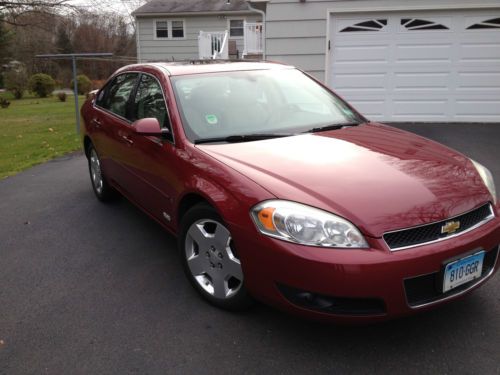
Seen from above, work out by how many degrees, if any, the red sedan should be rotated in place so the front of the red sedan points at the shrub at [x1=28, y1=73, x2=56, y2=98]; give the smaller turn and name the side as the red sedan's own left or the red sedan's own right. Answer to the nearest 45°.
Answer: approximately 180°

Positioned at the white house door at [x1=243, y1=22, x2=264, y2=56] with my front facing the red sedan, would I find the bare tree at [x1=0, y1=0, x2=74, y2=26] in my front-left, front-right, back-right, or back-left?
back-right

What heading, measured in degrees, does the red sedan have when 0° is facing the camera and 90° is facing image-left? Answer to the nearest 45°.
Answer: approximately 315°

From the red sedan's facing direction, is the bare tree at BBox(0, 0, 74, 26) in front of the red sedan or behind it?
behind

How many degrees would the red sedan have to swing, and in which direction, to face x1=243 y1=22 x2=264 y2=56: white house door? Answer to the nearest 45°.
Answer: approximately 135° to its left

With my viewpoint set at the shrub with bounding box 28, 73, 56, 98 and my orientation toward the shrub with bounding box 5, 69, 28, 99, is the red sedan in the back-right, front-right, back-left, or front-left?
back-left

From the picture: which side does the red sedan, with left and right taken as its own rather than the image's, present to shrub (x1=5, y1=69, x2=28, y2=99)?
back
